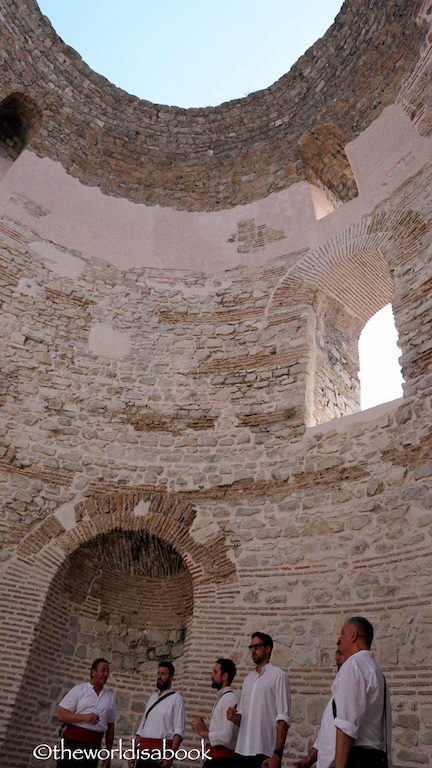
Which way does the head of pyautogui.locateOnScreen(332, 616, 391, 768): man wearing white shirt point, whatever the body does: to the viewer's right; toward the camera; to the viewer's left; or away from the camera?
to the viewer's left

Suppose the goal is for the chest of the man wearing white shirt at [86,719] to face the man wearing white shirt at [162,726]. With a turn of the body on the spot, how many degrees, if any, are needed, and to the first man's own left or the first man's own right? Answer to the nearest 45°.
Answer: approximately 45° to the first man's own left

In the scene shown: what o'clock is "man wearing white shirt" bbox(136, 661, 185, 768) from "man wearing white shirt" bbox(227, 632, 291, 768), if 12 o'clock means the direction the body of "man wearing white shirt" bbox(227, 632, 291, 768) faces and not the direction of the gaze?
"man wearing white shirt" bbox(136, 661, 185, 768) is roughly at 3 o'clock from "man wearing white shirt" bbox(227, 632, 291, 768).

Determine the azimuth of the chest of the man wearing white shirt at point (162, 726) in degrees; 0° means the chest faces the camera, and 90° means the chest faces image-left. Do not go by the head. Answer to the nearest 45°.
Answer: approximately 45°

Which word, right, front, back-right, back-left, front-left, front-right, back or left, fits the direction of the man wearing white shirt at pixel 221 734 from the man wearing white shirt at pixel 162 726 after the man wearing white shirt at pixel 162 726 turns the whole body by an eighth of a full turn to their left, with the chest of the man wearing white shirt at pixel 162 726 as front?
front-left
